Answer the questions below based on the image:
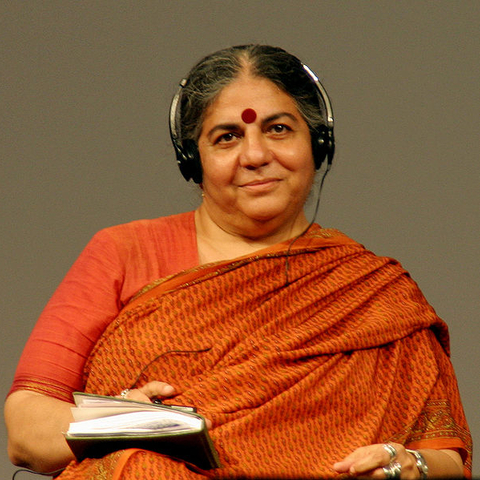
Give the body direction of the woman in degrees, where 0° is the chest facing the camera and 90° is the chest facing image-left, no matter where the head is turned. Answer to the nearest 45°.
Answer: approximately 0°

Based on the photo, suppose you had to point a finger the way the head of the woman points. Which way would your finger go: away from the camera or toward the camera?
toward the camera
